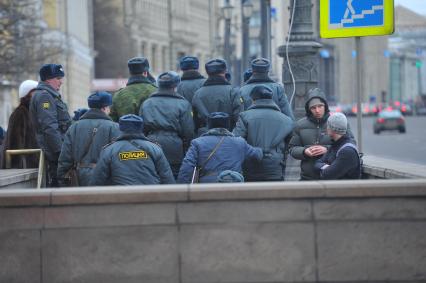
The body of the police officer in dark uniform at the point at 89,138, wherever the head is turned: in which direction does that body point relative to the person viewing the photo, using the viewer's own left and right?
facing away from the viewer and to the right of the viewer

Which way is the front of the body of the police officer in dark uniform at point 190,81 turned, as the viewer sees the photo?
away from the camera

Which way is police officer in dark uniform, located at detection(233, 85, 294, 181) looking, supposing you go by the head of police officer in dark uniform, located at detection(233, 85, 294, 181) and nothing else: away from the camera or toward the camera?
away from the camera

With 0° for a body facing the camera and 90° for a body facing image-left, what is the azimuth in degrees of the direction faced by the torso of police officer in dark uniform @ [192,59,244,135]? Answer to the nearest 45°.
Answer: approximately 180°

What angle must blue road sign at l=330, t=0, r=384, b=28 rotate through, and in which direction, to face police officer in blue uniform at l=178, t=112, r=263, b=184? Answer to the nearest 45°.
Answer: approximately 45° to its right

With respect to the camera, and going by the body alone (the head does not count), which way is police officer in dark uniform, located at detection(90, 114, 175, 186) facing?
away from the camera

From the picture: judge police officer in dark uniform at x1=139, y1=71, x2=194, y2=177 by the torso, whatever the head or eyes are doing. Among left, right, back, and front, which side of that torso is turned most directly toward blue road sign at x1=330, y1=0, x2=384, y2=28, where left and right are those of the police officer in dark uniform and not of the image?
right

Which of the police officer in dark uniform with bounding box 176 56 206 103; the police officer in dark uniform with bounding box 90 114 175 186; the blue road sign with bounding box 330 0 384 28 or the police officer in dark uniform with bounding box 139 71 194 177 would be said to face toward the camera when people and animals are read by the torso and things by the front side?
the blue road sign

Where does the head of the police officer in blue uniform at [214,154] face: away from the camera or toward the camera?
away from the camera

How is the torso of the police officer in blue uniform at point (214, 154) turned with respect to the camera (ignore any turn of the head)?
away from the camera

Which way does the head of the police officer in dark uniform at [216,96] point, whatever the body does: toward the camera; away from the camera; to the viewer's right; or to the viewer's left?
away from the camera

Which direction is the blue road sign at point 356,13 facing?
toward the camera

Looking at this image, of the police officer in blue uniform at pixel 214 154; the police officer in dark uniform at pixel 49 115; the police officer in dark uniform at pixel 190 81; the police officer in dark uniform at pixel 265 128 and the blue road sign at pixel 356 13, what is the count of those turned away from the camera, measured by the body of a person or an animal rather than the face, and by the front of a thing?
3
